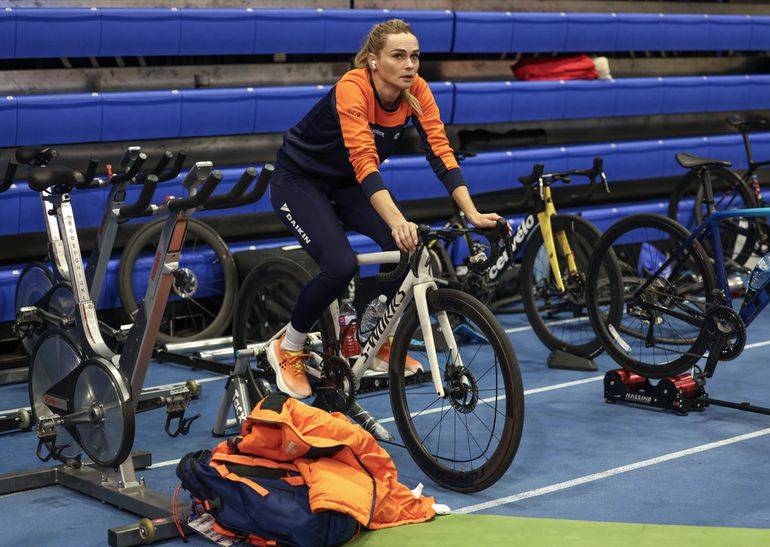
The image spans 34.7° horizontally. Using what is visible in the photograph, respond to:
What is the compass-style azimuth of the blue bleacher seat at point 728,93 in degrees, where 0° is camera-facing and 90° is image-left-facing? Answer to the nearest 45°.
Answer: approximately 0°

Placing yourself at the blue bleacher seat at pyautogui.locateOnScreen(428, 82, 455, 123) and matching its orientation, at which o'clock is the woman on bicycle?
The woman on bicycle is roughly at 12 o'clock from the blue bleacher seat.

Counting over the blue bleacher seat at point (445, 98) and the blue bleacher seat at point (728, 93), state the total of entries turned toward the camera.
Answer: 2

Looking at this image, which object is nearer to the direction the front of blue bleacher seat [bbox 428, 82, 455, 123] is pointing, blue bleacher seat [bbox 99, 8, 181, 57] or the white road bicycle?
the white road bicycle

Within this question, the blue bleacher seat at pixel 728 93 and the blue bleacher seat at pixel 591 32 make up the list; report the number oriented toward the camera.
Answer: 2

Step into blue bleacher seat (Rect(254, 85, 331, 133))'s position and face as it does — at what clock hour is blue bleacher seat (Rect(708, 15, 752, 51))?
blue bleacher seat (Rect(708, 15, 752, 51)) is roughly at 8 o'clock from blue bleacher seat (Rect(254, 85, 331, 133)).

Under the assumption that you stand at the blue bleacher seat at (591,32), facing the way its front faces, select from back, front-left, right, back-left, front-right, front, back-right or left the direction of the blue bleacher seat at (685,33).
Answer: back-left

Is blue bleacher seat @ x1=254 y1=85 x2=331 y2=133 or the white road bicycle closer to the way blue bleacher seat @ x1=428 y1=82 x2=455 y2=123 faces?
the white road bicycle

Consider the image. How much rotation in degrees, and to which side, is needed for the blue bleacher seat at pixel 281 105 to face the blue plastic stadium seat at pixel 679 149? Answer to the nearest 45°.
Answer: approximately 135° to its left

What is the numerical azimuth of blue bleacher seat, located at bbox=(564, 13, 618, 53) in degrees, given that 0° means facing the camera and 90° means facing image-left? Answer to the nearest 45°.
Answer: approximately 0°
